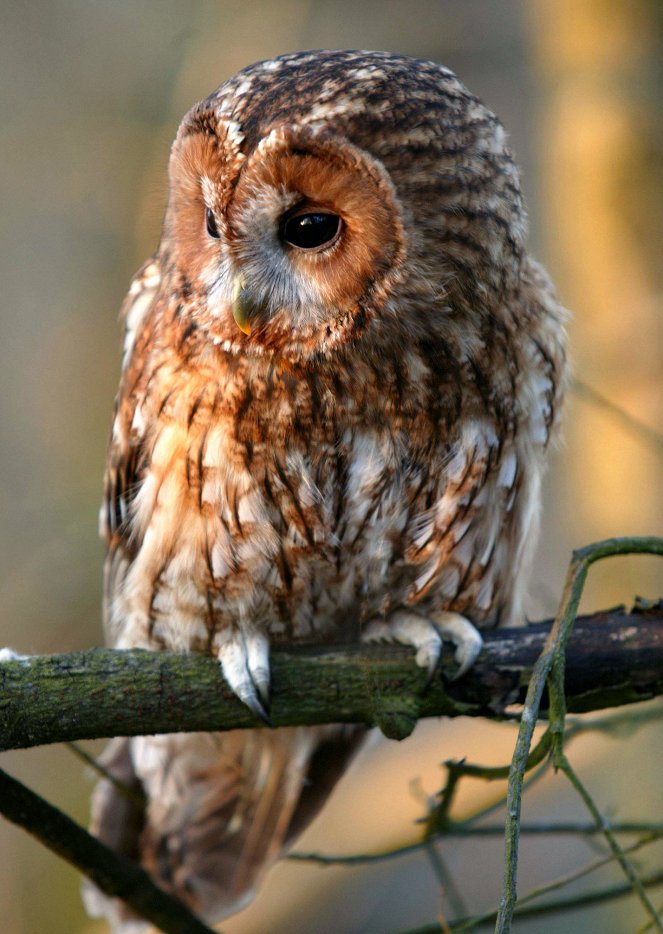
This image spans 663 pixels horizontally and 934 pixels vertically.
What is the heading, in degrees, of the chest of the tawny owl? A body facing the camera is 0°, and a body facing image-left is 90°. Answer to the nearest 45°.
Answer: approximately 0°
